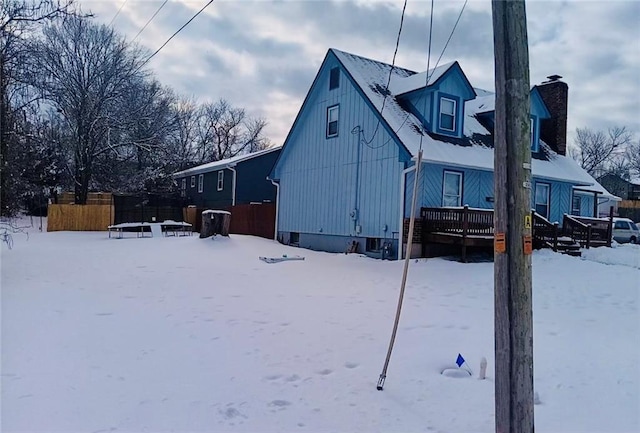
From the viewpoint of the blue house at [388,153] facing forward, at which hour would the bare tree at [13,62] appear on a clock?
The bare tree is roughly at 5 o'clock from the blue house.

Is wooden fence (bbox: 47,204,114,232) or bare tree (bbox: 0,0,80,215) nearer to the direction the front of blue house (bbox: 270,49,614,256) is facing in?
the bare tree

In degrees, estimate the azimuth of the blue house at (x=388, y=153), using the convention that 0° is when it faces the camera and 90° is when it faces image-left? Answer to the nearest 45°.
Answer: approximately 315°

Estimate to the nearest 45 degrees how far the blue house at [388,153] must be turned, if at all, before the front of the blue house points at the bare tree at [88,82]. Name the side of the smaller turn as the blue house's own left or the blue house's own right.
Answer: approximately 135° to the blue house's own right

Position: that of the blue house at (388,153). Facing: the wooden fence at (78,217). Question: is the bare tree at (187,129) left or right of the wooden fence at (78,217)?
right
